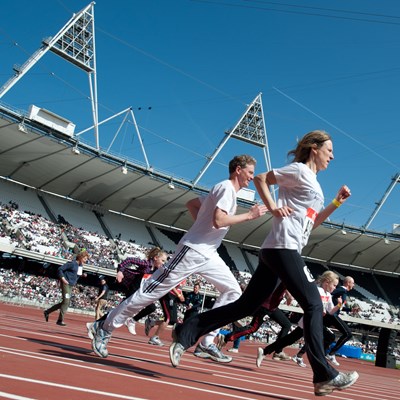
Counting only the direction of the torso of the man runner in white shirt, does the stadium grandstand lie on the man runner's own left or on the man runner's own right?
on the man runner's own left

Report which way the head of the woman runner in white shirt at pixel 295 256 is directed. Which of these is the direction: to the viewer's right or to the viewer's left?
to the viewer's right

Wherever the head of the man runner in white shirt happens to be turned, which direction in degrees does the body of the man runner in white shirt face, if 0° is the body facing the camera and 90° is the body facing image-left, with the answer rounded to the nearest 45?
approximately 270°

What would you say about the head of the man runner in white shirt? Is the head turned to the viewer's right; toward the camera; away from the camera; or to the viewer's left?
to the viewer's right

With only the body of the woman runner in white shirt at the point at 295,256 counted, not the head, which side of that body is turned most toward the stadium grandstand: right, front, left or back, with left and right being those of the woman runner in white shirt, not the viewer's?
left

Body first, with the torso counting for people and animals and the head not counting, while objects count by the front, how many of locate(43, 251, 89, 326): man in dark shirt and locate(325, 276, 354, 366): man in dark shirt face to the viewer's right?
2

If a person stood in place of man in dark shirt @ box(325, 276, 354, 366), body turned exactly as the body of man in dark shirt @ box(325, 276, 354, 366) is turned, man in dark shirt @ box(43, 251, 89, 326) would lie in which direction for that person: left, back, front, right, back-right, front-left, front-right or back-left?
back

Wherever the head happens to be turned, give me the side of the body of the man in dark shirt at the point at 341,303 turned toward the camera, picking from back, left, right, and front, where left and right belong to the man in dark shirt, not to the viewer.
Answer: right

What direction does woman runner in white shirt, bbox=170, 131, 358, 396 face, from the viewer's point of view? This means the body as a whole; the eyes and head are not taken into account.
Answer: to the viewer's right
